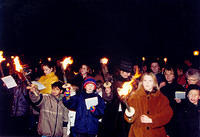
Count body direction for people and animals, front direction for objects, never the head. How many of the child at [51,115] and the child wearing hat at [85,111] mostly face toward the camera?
2

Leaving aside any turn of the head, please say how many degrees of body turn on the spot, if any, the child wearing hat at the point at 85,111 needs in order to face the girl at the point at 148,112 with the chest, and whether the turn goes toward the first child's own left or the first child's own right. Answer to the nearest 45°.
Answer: approximately 45° to the first child's own left

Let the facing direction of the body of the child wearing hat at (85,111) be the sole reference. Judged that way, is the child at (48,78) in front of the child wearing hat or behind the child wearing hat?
behind

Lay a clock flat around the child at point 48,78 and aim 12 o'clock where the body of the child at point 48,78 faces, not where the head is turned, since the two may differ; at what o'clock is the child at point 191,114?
the child at point 191,114 is roughly at 9 o'clock from the child at point 48,78.

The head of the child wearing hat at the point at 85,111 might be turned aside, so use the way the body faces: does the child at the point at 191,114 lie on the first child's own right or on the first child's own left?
on the first child's own left

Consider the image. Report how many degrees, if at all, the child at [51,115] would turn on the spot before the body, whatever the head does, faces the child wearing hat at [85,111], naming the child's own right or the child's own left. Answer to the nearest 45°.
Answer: approximately 45° to the child's own left

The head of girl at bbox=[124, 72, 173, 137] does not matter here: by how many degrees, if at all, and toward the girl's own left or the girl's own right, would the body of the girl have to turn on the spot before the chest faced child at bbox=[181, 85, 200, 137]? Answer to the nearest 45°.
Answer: approximately 135° to the girl's own left

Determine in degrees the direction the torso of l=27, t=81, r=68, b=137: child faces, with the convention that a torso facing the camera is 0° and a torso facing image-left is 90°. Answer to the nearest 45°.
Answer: approximately 0°

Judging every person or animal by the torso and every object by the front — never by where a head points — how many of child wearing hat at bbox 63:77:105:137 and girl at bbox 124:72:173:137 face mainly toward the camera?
2
